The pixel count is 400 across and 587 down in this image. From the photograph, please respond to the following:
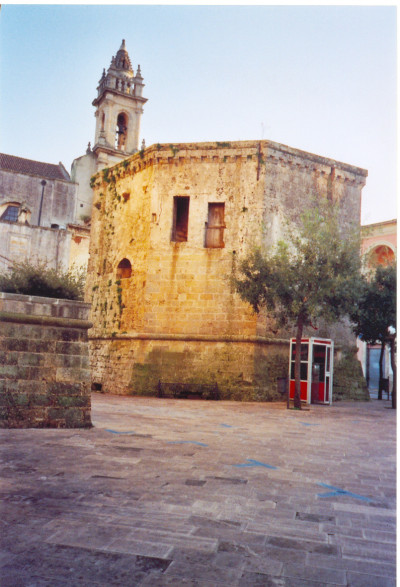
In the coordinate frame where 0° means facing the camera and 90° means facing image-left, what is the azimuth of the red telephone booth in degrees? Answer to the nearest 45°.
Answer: approximately 315°

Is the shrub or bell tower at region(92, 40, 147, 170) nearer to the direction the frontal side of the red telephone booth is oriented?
the shrub

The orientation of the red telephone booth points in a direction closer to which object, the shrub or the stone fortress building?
the shrub

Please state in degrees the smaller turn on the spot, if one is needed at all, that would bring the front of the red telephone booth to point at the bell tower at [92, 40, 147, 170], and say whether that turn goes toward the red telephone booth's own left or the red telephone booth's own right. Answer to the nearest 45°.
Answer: approximately 180°

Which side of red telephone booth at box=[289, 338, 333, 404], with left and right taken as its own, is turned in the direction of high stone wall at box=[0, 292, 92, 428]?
right

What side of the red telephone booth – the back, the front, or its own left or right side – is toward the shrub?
right

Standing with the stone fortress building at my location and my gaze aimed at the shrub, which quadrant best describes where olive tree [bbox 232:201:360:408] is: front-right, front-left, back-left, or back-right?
front-left
